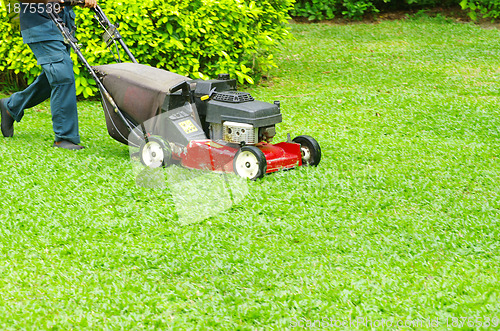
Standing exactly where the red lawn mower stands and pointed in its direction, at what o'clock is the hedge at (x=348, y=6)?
The hedge is roughly at 8 o'clock from the red lawn mower.

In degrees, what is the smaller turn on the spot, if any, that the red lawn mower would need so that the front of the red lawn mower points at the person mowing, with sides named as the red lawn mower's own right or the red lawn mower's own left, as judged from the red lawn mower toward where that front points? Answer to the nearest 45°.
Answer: approximately 180°

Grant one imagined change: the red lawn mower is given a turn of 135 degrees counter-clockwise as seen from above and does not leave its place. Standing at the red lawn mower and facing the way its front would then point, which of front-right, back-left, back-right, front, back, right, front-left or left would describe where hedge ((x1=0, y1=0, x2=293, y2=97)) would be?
front

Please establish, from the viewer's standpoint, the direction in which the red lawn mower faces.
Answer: facing the viewer and to the right of the viewer

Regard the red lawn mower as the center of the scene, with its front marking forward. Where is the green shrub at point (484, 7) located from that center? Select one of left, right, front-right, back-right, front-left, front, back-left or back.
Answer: left
